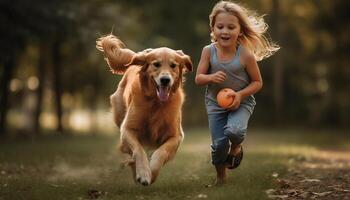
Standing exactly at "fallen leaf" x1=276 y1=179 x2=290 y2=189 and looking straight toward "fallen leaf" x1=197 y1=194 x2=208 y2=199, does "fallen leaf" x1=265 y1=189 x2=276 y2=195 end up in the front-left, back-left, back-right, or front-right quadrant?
front-left

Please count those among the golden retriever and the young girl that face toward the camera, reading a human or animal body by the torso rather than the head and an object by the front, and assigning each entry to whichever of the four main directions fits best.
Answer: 2

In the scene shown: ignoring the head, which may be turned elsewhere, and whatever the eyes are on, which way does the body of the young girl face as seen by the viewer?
toward the camera

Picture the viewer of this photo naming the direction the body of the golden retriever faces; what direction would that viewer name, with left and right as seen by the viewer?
facing the viewer

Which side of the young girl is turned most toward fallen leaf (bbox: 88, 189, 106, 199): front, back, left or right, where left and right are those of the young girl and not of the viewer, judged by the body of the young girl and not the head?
right

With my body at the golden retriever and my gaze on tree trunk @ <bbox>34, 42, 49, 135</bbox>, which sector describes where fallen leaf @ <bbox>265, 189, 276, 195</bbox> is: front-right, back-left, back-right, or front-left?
back-right

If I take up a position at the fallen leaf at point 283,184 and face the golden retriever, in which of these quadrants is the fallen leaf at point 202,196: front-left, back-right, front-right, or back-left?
front-left

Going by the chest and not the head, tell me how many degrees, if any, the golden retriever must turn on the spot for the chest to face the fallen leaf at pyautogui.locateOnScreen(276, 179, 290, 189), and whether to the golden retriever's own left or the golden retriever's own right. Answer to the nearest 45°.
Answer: approximately 90° to the golden retriever's own left

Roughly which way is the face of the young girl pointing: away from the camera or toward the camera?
toward the camera
